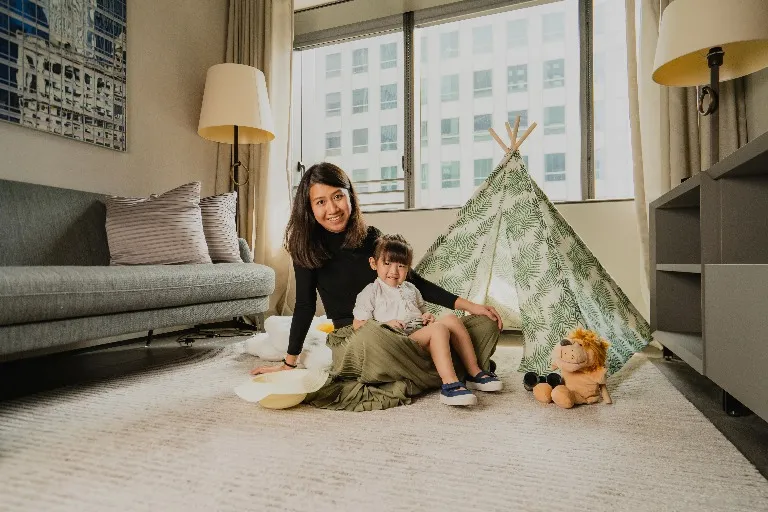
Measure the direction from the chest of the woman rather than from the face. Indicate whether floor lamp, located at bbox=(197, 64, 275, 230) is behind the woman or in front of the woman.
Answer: behind

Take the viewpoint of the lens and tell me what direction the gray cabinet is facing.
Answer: facing to the left of the viewer

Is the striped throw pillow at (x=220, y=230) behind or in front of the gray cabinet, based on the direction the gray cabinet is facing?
in front

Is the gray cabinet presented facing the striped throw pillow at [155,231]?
yes

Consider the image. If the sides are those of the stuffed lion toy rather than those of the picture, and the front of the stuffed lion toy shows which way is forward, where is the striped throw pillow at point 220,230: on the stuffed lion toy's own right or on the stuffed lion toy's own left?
on the stuffed lion toy's own right

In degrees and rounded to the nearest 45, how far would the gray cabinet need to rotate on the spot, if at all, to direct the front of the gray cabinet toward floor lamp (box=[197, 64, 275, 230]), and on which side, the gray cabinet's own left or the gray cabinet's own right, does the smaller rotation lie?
0° — it already faces it

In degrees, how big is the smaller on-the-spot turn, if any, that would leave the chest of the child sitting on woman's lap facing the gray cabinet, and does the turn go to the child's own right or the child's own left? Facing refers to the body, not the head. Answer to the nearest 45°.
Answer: approximately 45° to the child's own left
